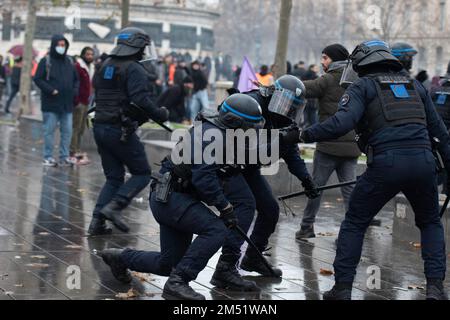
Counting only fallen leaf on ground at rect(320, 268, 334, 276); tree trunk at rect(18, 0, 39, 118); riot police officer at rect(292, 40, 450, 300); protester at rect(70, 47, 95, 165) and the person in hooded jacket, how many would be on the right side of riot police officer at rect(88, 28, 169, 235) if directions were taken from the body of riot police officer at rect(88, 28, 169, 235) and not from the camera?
2

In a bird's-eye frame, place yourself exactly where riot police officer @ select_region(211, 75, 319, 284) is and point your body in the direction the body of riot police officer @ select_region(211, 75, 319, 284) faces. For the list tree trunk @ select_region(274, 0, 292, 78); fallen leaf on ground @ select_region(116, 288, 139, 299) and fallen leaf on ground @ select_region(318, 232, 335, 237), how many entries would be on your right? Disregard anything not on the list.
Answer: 1

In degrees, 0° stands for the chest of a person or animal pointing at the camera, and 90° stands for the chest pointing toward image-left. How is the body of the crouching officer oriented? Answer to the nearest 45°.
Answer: approximately 270°

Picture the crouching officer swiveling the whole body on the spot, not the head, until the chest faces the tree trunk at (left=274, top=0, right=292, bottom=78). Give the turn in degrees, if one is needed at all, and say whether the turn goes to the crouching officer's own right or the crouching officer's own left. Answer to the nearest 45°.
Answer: approximately 90° to the crouching officer's own left

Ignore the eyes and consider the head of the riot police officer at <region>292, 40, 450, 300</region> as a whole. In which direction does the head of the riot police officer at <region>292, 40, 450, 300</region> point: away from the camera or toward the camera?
away from the camera

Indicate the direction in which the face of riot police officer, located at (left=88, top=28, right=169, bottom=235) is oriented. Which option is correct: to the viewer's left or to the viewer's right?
to the viewer's right

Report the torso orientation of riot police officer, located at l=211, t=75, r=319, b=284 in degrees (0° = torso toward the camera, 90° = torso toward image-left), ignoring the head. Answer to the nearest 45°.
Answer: approximately 315°

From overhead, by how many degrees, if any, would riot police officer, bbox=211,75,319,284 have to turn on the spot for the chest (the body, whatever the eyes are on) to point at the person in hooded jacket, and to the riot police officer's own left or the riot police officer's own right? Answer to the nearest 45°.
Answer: approximately 180°

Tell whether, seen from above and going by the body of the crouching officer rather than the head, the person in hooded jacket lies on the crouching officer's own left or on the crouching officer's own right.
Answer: on the crouching officer's own left

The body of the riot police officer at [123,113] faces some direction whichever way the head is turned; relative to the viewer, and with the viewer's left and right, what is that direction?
facing away from the viewer and to the right of the viewer

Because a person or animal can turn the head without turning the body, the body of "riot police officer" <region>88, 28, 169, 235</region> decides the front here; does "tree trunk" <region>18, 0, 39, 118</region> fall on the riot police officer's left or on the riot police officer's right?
on the riot police officer's left

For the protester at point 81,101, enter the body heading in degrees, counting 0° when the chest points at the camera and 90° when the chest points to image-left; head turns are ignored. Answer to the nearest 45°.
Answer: approximately 315°
